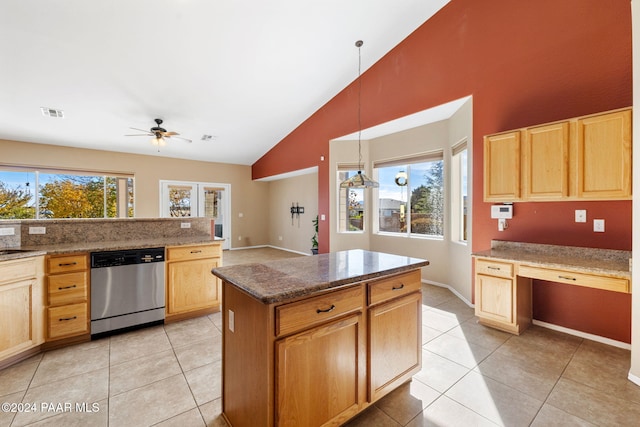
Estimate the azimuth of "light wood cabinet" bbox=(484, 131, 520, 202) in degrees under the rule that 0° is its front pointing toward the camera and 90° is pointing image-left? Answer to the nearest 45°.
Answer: approximately 45°

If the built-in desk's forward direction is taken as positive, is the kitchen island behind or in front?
in front

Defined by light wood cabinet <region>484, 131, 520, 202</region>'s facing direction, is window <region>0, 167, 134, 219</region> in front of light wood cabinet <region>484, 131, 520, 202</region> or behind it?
in front

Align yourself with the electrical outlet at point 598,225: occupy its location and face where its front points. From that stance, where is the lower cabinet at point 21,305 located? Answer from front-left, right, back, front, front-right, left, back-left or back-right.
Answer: front-right

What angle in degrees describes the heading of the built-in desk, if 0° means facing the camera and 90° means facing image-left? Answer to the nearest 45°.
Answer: approximately 45°

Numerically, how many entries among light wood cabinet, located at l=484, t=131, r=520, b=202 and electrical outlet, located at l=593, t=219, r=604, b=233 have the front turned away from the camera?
0

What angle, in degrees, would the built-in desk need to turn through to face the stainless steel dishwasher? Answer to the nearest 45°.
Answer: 0° — it already faces it

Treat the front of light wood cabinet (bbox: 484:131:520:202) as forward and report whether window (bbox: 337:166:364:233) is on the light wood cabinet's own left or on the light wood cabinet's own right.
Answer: on the light wood cabinet's own right

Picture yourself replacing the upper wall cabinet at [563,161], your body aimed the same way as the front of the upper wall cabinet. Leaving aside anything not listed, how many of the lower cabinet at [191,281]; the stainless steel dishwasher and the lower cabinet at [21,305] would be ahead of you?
3

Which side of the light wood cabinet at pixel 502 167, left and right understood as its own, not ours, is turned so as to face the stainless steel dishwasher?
front

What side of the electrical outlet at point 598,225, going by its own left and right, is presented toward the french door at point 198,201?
right

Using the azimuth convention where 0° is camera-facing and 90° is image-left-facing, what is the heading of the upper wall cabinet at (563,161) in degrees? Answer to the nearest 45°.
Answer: approximately 45°
